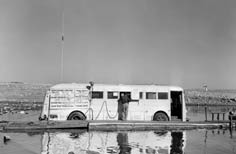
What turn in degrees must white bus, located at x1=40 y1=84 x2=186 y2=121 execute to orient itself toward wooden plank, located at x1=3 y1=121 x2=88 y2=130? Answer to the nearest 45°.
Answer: approximately 135° to its right

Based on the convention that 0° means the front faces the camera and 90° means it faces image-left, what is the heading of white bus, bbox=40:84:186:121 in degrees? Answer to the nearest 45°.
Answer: approximately 270°
